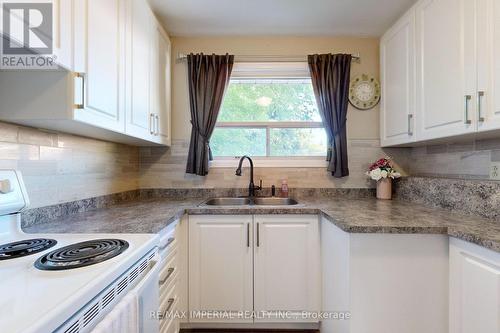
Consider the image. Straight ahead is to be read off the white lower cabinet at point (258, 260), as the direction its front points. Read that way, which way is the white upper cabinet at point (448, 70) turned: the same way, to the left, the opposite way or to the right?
to the right

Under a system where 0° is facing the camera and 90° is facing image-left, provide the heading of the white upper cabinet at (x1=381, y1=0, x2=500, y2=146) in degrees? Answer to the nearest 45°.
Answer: approximately 45°

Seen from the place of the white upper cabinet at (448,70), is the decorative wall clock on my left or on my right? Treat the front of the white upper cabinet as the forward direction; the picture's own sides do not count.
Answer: on my right

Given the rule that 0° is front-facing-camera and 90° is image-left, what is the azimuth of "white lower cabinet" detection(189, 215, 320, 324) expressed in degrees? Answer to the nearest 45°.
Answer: approximately 0°

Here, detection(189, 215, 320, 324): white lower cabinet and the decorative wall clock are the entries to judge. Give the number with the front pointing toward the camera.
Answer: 2

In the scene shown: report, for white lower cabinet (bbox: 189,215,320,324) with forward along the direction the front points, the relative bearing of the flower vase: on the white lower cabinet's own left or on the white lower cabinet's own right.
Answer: on the white lower cabinet's own left
